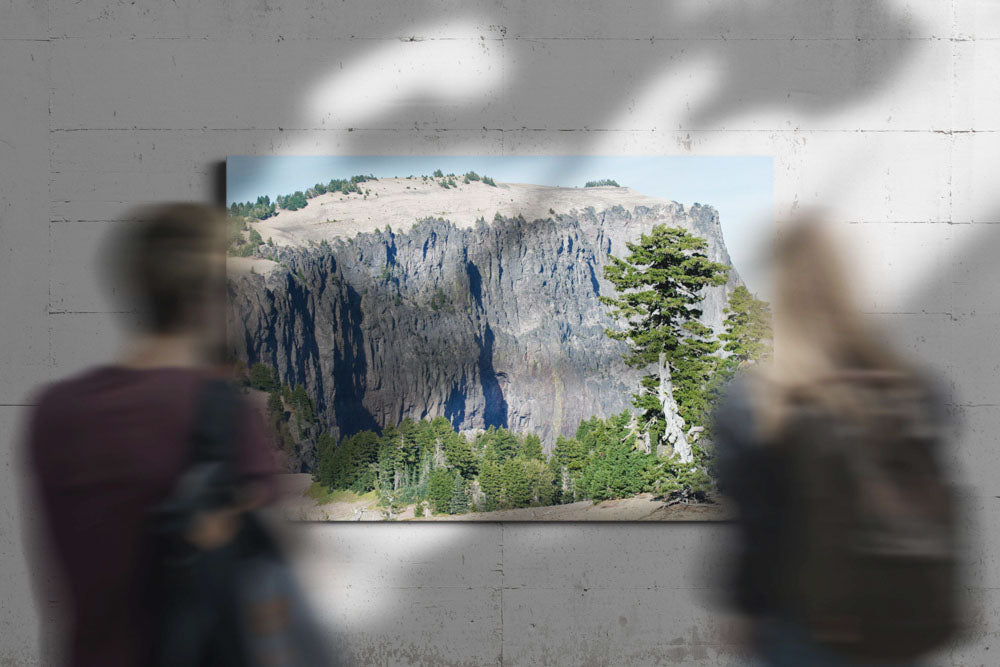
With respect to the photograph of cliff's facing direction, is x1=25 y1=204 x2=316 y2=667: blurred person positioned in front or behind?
in front

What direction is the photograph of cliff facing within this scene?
toward the camera

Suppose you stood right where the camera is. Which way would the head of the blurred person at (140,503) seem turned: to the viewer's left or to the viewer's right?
to the viewer's right

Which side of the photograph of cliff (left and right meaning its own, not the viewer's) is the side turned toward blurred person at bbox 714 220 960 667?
front

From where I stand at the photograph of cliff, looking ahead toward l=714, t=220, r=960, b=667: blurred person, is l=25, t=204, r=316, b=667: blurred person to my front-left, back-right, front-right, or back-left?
front-right
